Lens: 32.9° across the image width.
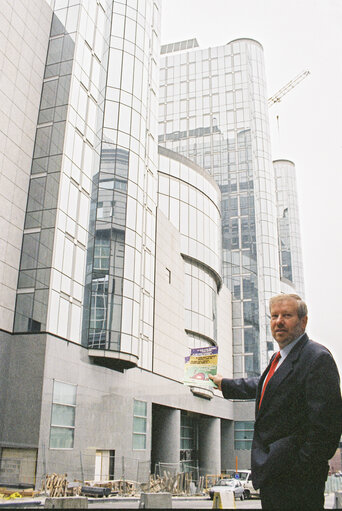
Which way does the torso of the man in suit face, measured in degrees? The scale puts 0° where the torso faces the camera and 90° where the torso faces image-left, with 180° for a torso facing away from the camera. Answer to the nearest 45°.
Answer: approximately 45°

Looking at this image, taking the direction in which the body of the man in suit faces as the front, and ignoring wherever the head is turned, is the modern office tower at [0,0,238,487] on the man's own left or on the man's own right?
on the man's own right
